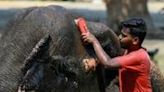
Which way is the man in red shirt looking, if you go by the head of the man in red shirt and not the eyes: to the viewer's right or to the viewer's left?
to the viewer's left

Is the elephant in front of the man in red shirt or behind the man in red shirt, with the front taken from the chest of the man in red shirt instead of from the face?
in front

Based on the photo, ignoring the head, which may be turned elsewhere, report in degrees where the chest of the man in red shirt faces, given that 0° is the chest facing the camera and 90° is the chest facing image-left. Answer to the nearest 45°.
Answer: approximately 90°
